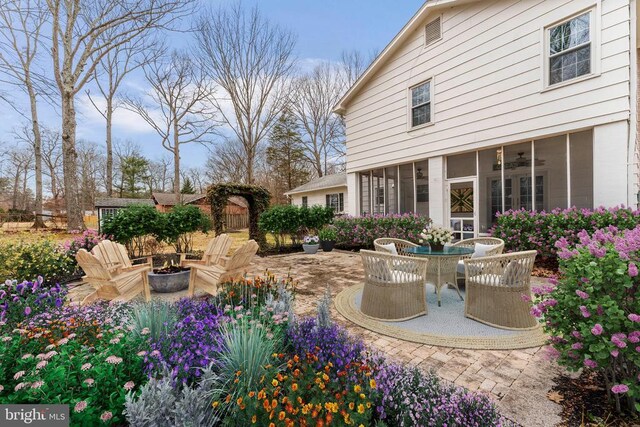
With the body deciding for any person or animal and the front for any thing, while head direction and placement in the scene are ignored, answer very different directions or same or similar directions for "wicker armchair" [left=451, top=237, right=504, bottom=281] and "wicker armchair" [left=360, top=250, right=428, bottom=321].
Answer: very different directions

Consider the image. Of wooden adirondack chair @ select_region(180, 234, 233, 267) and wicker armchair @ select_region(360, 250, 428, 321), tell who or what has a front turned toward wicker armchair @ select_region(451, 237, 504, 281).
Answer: wicker armchair @ select_region(360, 250, 428, 321)

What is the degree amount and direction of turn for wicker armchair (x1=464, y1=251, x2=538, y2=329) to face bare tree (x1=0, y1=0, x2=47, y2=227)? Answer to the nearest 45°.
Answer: approximately 45° to its left

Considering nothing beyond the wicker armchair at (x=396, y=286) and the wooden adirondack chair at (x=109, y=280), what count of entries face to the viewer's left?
0

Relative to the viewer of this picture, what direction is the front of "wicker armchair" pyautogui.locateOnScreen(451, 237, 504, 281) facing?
facing the viewer and to the left of the viewer

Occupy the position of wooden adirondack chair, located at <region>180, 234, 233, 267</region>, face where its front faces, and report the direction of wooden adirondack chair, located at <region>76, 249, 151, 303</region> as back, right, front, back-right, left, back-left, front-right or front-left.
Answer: front

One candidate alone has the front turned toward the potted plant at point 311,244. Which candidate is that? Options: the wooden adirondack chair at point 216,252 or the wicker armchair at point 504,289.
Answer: the wicker armchair

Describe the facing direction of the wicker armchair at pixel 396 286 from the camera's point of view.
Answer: facing away from the viewer and to the right of the viewer

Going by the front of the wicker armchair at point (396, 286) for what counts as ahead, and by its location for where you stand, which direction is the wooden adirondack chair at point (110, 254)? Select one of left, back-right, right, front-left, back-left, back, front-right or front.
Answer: back-left

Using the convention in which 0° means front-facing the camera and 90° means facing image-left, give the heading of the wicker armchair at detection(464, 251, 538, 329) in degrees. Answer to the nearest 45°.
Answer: approximately 135°

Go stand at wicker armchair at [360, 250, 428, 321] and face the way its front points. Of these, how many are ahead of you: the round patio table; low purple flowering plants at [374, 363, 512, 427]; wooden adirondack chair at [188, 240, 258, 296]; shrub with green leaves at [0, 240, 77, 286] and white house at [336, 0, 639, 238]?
2

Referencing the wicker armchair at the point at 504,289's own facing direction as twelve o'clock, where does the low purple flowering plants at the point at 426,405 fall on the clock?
The low purple flowering plants is roughly at 8 o'clock from the wicker armchair.

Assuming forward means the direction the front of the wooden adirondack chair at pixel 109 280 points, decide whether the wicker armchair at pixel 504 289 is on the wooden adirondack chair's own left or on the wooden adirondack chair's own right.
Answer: on the wooden adirondack chair's own right

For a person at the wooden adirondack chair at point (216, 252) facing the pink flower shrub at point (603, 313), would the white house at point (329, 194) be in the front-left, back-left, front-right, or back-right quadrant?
back-left

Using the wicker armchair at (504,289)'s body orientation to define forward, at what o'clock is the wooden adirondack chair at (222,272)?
The wooden adirondack chair is roughly at 10 o'clock from the wicker armchair.

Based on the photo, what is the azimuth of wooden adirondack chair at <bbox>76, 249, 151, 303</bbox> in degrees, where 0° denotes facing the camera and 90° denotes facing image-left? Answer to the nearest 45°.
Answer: approximately 225°

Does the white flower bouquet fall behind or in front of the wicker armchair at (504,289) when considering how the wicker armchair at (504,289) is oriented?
in front

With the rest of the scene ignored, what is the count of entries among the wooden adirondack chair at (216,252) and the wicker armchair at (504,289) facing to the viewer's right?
0
